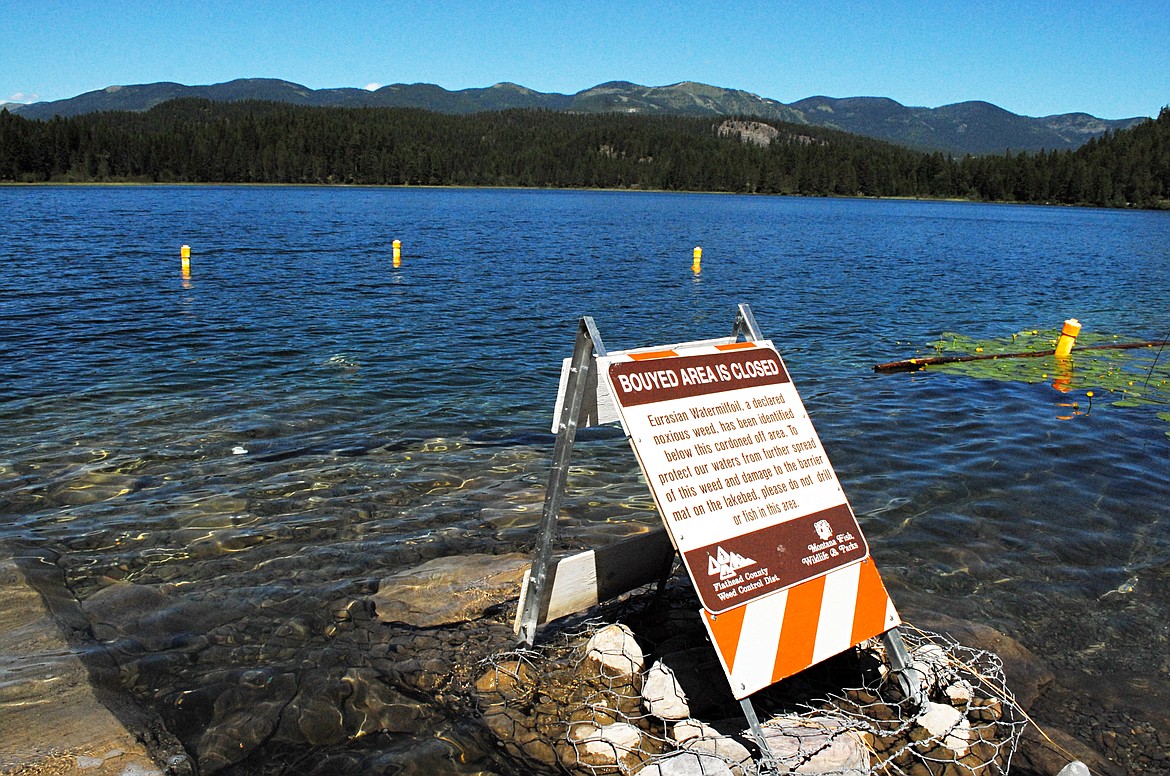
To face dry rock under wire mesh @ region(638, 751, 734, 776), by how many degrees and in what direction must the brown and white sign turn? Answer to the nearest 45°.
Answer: approximately 45° to its right

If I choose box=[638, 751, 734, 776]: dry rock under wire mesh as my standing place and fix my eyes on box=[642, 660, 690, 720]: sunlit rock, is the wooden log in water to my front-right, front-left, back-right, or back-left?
front-right

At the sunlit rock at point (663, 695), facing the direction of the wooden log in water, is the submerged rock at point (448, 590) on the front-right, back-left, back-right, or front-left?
front-left

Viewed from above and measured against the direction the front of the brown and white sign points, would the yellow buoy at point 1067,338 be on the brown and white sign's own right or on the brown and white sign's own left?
on the brown and white sign's own left
